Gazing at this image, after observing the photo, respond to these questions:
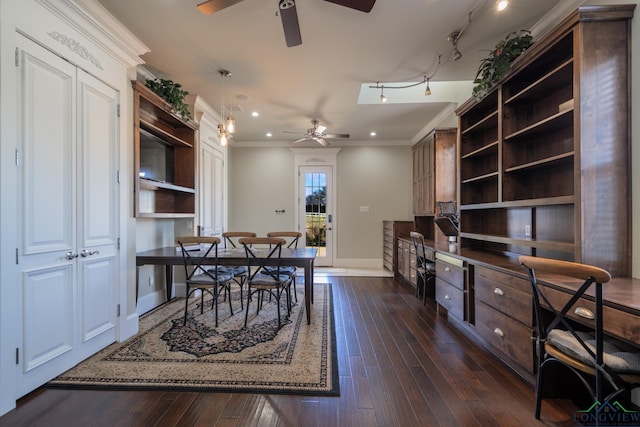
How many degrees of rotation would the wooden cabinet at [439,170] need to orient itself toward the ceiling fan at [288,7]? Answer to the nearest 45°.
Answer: approximately 90° to its left

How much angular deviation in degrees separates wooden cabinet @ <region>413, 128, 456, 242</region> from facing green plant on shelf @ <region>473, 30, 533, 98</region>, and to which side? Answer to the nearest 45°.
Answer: approximately 90° to its left

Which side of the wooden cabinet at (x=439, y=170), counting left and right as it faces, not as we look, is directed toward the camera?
left

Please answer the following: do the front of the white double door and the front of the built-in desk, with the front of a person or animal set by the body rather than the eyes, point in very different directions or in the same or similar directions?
very different directions

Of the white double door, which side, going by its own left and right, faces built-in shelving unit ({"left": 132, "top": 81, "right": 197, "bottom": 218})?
left

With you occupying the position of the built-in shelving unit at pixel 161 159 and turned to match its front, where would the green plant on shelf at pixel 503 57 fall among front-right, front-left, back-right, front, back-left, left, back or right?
front

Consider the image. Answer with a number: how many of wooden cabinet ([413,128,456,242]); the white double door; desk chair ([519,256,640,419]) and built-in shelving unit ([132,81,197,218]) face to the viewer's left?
1

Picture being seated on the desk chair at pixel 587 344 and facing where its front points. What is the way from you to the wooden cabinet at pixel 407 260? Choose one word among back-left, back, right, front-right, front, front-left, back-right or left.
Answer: left

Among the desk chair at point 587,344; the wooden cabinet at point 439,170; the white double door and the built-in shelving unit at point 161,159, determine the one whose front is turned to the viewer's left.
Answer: the wooden cabinet

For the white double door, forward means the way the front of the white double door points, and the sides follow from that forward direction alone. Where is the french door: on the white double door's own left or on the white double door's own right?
on the white double door's own left

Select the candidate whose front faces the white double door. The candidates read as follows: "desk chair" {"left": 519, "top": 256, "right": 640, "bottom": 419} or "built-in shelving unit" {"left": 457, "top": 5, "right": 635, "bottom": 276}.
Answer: the built-in shelving unit

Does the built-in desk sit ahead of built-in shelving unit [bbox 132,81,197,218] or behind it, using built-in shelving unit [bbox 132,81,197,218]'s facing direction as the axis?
ahead

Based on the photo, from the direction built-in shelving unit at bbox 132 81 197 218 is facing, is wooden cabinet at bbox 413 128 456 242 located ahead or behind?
ahead

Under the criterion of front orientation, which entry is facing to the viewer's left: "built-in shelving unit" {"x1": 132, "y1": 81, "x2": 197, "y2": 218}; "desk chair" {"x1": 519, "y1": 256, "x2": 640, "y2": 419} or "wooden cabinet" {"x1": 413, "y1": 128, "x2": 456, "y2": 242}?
the wooden cabinet

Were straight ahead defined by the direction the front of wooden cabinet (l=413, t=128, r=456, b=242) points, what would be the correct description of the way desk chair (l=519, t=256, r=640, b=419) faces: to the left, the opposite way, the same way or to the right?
the opposite way

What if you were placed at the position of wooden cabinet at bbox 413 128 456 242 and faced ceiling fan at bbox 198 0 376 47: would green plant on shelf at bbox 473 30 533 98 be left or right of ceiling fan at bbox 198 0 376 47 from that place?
left

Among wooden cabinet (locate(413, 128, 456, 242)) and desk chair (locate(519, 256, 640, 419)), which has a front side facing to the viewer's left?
the wooden cabinet

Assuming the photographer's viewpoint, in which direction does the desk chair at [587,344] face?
facing away from the viewer and to the right of the viewer

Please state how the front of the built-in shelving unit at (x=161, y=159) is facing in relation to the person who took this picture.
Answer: facing the viewer and to the right of the viewer

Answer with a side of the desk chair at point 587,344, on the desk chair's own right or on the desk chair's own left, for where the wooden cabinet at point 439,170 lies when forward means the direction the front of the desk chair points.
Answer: on the desk chair's own left

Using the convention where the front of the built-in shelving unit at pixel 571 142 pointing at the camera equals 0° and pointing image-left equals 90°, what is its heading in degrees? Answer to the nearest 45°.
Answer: approximately 45°
